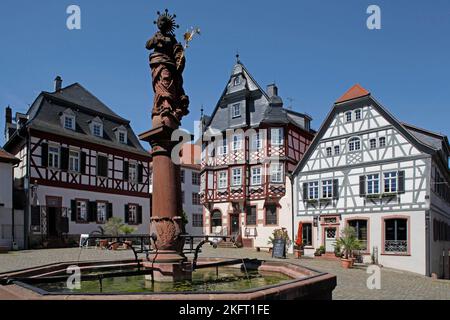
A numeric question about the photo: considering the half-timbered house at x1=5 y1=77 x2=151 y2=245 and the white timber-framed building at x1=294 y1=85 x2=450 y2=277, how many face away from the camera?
0

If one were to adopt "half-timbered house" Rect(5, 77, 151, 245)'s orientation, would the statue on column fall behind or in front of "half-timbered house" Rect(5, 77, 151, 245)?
in front

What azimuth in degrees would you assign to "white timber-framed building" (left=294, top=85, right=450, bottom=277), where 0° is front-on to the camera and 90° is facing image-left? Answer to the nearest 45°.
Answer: approximately 45°

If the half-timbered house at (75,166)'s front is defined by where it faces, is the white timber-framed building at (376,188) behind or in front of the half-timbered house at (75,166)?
in front

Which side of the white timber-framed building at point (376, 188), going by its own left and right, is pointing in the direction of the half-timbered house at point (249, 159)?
right
